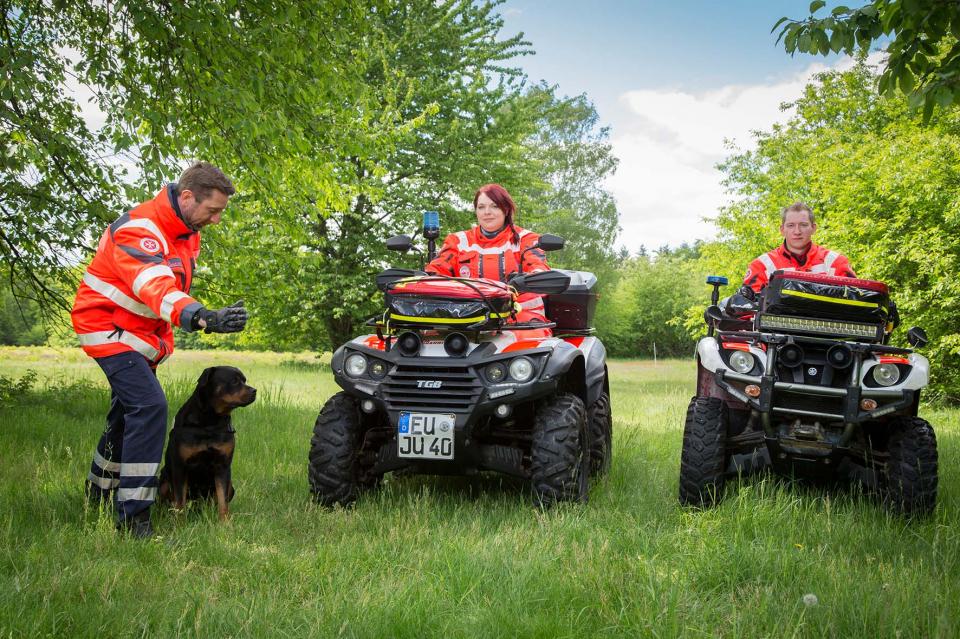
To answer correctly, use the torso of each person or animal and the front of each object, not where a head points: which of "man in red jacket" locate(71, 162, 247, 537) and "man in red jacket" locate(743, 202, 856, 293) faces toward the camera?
"man in red jacket" locate(743, 202, 856, 293)

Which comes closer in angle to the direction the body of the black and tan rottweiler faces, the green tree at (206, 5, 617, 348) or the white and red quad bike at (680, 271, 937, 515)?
the white and red quad bike

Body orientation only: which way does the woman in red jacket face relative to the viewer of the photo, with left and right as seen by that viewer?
facing the viewer

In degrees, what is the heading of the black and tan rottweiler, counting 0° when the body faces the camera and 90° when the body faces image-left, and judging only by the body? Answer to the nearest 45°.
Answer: approximately 315°

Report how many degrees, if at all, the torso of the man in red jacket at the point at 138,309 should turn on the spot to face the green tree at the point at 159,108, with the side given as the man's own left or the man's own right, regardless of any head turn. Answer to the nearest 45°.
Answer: approximately 90° to the man's own left

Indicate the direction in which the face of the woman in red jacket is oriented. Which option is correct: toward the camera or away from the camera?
toward the camera

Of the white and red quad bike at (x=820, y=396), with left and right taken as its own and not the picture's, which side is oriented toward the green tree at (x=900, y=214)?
back

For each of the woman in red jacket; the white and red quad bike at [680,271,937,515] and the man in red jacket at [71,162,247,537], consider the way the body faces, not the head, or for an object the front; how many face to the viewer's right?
1

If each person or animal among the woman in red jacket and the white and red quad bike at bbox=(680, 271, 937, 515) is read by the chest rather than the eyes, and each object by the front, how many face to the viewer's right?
0

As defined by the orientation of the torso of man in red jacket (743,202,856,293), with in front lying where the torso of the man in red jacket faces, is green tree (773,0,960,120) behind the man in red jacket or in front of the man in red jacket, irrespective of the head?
in front

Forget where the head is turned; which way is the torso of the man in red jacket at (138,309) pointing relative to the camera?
to the viewer's right

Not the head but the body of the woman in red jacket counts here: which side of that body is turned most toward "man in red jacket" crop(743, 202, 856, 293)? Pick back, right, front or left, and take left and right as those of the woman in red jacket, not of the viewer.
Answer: left

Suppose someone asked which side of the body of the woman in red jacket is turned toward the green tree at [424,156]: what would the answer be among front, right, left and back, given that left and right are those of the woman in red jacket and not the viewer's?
back

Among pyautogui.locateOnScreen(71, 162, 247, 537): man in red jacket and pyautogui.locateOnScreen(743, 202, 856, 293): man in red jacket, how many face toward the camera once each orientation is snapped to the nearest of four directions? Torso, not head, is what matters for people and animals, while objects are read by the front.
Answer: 1

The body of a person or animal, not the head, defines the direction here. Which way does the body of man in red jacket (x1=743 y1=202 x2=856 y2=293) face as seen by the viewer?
toward the camera

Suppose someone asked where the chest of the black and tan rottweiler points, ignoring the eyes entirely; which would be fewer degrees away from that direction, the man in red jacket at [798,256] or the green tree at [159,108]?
the man in red jacket

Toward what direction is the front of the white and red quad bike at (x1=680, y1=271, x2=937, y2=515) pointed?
toward the camera
